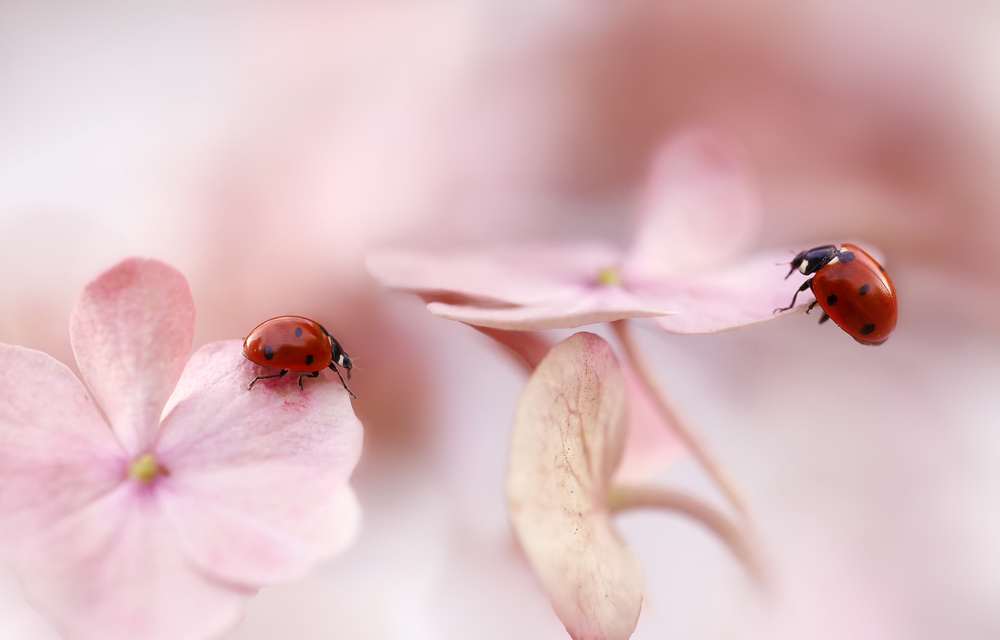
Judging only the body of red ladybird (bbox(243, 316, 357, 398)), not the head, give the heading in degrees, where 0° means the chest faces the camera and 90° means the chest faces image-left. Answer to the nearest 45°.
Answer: approximately 270°
